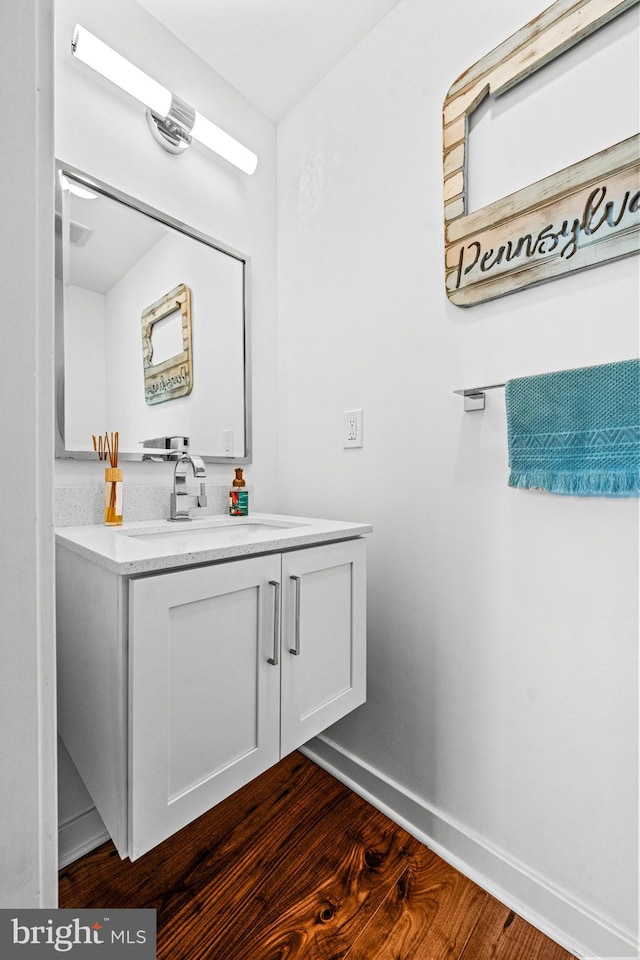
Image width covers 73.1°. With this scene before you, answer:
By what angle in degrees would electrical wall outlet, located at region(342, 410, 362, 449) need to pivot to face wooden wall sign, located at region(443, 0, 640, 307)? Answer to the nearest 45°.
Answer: approximately 90° to its left

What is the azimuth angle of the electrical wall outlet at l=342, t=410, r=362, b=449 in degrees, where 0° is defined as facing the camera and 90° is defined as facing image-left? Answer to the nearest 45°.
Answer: approximately 45°

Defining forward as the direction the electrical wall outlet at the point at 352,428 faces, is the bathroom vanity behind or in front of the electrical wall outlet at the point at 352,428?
in front

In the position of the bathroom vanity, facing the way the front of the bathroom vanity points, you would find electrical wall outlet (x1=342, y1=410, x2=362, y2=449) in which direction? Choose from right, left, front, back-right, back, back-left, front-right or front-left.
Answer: left

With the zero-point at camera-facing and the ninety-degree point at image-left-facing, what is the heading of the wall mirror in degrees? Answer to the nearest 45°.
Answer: approximately 315°

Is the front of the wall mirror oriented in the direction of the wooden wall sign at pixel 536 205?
yes

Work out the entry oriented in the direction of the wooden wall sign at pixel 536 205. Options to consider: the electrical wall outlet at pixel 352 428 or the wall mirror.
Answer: the wall mirror

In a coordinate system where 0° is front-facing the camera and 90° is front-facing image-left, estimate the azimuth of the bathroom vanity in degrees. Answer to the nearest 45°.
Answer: approximately 315°

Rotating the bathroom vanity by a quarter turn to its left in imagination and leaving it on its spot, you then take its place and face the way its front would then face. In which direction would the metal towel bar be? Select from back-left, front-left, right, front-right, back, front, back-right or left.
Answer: front-right

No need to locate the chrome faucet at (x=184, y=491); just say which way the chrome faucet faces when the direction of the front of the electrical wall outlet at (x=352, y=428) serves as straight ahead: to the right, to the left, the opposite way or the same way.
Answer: to the left

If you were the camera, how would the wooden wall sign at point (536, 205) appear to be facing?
facing the viewer and to the left of the viewer

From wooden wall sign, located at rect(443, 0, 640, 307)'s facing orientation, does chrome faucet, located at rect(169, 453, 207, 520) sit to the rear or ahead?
ahead

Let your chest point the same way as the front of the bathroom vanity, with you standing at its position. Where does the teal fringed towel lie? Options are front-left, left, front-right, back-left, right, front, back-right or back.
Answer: front-left
